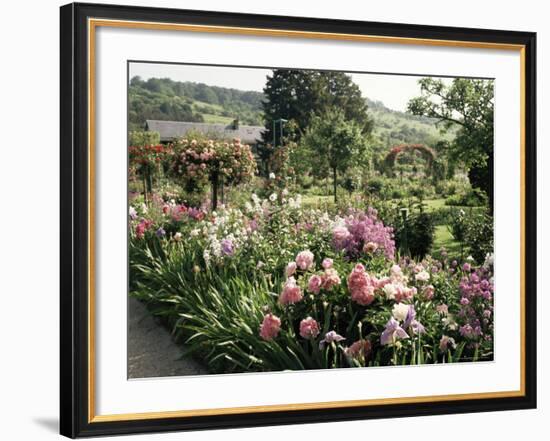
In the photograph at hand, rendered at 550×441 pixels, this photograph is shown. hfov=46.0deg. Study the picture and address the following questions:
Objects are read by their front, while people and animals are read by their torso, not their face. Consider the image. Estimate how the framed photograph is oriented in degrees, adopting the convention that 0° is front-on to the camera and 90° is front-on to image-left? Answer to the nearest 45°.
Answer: approximately 315°
